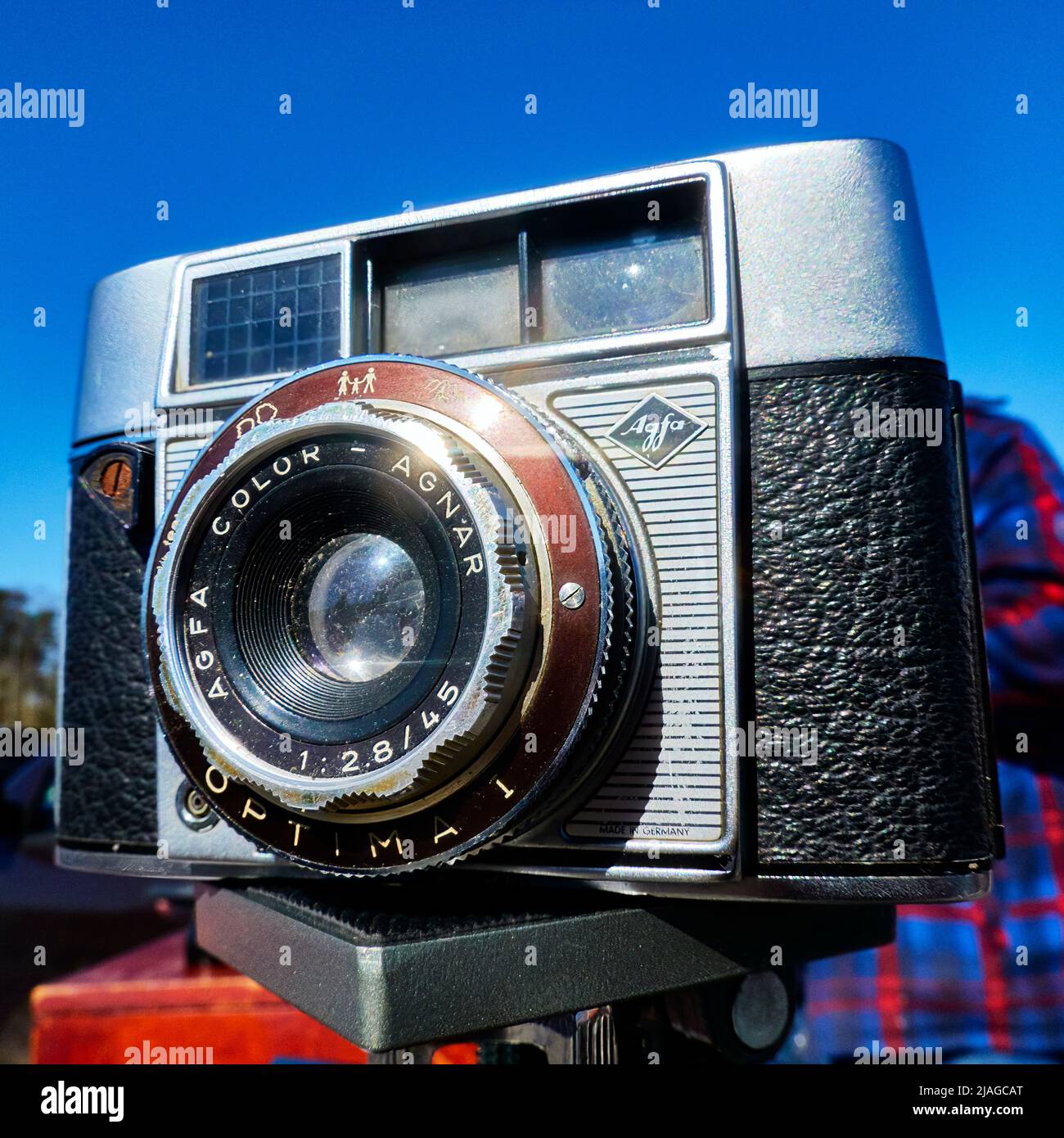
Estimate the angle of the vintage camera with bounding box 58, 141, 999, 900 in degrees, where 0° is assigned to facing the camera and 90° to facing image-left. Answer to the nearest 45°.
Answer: approximately 45°
